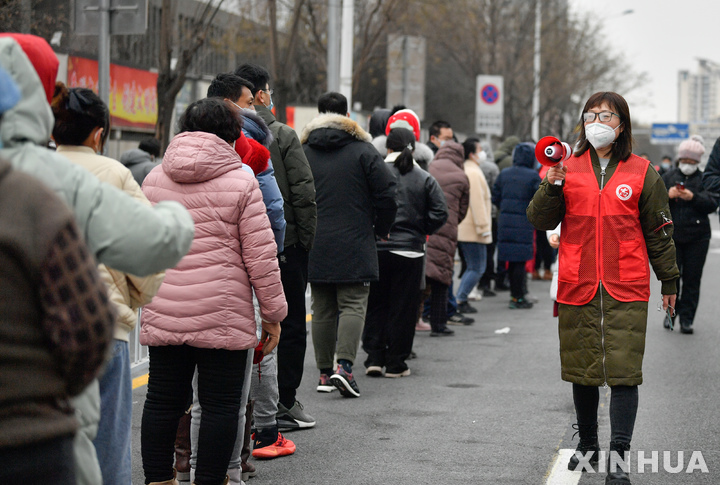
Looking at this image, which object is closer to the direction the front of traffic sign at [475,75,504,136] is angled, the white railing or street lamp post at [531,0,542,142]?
the white railing

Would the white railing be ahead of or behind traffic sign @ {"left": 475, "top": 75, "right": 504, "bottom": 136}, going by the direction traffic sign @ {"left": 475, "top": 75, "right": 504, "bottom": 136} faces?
ahead

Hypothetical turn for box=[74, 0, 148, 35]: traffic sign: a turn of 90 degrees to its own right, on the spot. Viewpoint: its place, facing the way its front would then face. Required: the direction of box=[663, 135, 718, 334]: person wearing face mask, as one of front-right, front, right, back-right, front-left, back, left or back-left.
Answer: front

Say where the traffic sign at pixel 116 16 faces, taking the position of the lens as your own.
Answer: facing away from the viewer

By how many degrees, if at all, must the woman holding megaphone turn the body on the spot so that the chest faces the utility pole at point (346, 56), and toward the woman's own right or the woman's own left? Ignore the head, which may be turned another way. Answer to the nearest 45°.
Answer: approximately 180°

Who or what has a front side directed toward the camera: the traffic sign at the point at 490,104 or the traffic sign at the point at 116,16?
the traffic sign at the point at 490,104

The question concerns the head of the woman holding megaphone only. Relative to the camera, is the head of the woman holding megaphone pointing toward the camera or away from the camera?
toward the camera

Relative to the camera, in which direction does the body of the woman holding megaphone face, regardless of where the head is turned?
toward the camera

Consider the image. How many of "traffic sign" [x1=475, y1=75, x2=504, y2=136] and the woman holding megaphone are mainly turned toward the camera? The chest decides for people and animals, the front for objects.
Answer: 2

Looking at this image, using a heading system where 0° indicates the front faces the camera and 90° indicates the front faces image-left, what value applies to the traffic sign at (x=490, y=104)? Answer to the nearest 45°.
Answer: approximately 0°

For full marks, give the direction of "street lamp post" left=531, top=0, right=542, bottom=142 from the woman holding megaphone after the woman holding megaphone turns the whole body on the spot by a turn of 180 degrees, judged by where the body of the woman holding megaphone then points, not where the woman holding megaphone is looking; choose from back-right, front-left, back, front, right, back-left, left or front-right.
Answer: front
